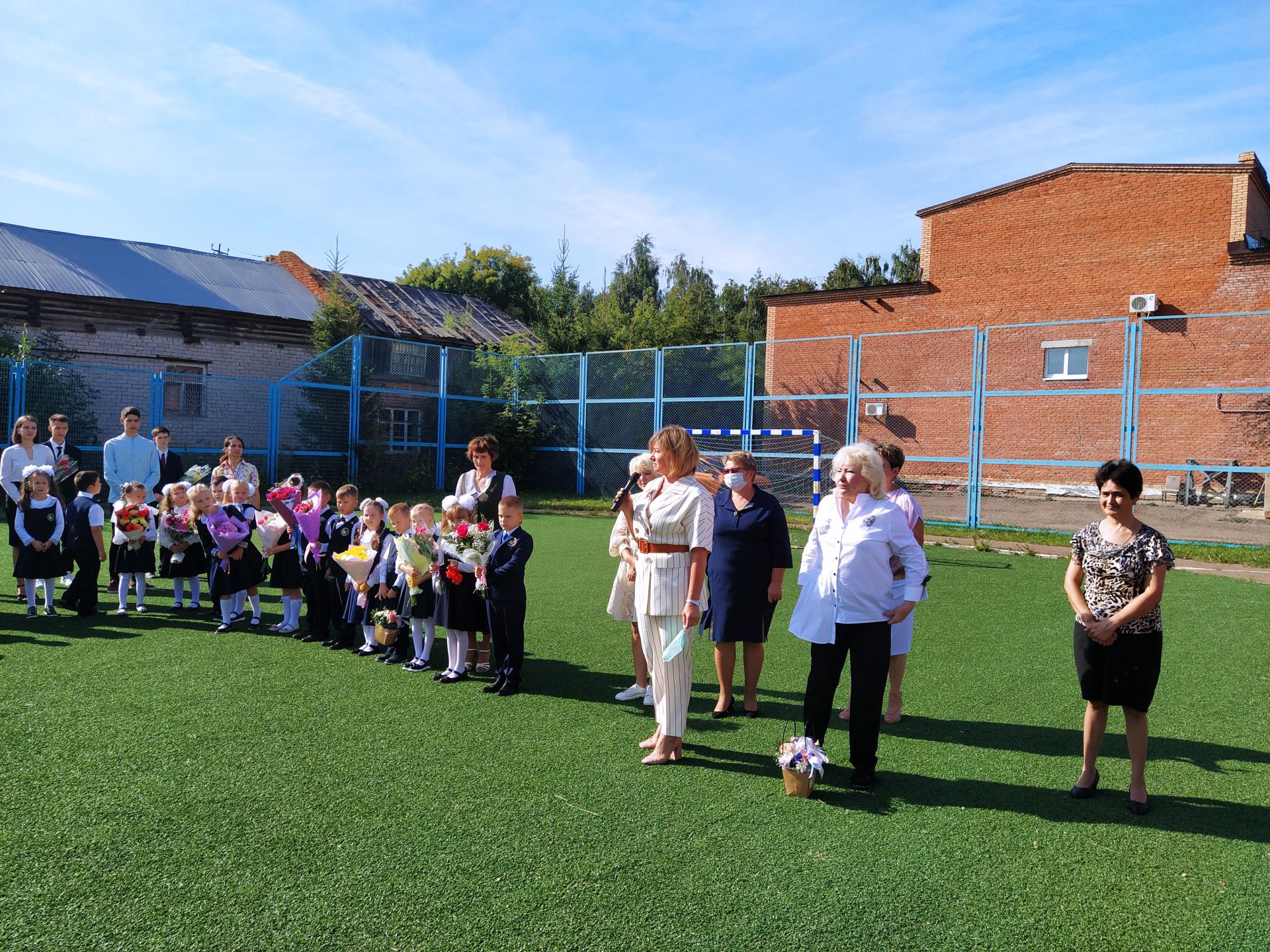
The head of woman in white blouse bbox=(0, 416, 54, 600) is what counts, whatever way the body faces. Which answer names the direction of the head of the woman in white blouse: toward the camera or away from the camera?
toward the camera

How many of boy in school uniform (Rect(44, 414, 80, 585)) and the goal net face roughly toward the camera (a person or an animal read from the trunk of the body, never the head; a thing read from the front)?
2

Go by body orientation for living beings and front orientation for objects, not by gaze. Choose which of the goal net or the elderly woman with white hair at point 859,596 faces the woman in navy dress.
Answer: the goal net

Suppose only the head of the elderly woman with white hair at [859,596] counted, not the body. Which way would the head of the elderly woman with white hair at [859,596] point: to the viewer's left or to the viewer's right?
to the viewer's left

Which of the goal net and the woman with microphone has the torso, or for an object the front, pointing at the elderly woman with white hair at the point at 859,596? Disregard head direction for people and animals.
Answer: the goal net

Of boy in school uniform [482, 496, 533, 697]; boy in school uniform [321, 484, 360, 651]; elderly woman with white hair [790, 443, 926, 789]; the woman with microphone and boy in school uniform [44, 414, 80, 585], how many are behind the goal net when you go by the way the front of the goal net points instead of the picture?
0

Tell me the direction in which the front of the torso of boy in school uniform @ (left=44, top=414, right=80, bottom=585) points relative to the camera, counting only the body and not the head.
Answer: toward the camera

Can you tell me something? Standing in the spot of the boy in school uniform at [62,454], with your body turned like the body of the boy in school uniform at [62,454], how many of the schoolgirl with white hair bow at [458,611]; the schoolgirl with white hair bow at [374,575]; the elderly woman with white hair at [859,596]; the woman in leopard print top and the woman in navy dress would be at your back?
0

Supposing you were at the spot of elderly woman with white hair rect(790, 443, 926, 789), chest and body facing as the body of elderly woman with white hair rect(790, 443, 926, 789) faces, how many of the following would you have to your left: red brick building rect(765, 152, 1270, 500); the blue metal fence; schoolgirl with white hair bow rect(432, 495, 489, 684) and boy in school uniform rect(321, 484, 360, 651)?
0

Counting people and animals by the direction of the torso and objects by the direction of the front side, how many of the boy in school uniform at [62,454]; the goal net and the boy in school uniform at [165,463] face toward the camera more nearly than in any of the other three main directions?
3

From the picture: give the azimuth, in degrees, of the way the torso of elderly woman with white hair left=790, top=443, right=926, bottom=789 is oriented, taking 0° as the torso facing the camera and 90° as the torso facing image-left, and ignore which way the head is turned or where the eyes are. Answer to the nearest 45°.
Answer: approximately 45°

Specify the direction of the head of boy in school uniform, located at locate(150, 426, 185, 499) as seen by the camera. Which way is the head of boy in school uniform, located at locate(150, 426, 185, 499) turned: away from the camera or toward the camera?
toward the camera

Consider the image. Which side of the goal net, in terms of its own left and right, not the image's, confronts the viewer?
front

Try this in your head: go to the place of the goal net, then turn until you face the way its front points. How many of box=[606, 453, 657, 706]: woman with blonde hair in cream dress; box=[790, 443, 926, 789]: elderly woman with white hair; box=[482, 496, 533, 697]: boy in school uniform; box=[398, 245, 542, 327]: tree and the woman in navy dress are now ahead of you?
4

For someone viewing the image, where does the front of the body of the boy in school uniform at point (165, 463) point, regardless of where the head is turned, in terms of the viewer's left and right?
facing the viewer

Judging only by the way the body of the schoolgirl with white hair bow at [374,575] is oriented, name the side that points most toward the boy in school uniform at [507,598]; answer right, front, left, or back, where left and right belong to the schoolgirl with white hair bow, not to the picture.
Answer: left

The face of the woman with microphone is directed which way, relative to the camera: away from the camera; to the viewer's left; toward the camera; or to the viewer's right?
to the viewer's left
